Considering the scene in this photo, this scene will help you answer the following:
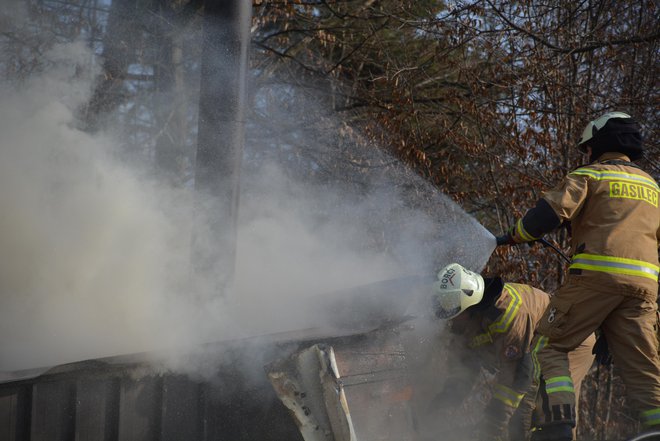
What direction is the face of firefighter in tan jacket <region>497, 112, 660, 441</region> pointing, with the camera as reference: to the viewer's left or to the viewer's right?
to the viewer's left

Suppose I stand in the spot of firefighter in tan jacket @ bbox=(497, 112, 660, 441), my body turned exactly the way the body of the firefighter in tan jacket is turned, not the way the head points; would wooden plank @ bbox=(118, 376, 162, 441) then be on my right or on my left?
on my left

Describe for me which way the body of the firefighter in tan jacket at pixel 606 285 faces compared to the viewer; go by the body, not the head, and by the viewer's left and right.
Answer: facing away from the viewer and to the left of the viewer

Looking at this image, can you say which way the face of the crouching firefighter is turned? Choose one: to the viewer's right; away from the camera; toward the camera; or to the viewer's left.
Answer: to the viewer's left

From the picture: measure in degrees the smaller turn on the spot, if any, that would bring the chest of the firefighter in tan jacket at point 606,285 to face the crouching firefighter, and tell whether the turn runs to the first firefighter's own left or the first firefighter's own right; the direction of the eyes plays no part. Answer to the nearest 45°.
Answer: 0° — they already face them
